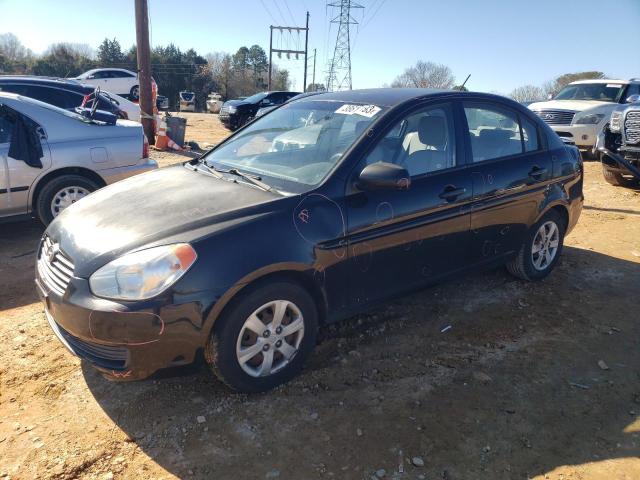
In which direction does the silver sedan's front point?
to the viewer's left

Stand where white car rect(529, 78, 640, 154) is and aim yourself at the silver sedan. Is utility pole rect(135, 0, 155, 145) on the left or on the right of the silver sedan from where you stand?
right

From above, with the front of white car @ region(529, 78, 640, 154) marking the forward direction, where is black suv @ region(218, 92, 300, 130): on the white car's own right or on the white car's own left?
on the white car's own right

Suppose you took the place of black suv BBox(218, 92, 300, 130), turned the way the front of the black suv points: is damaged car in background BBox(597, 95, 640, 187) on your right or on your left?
on your left

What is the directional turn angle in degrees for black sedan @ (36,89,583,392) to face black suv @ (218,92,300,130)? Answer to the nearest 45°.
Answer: approximately 135° to its right

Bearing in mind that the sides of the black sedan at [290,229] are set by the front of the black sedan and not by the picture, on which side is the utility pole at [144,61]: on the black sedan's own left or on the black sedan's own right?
on the black sedan's own right

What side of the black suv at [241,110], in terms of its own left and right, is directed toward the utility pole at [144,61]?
front

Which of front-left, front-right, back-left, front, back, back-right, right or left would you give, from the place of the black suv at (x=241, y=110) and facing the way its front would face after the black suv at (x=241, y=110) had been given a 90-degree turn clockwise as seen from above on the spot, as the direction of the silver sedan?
back-left
